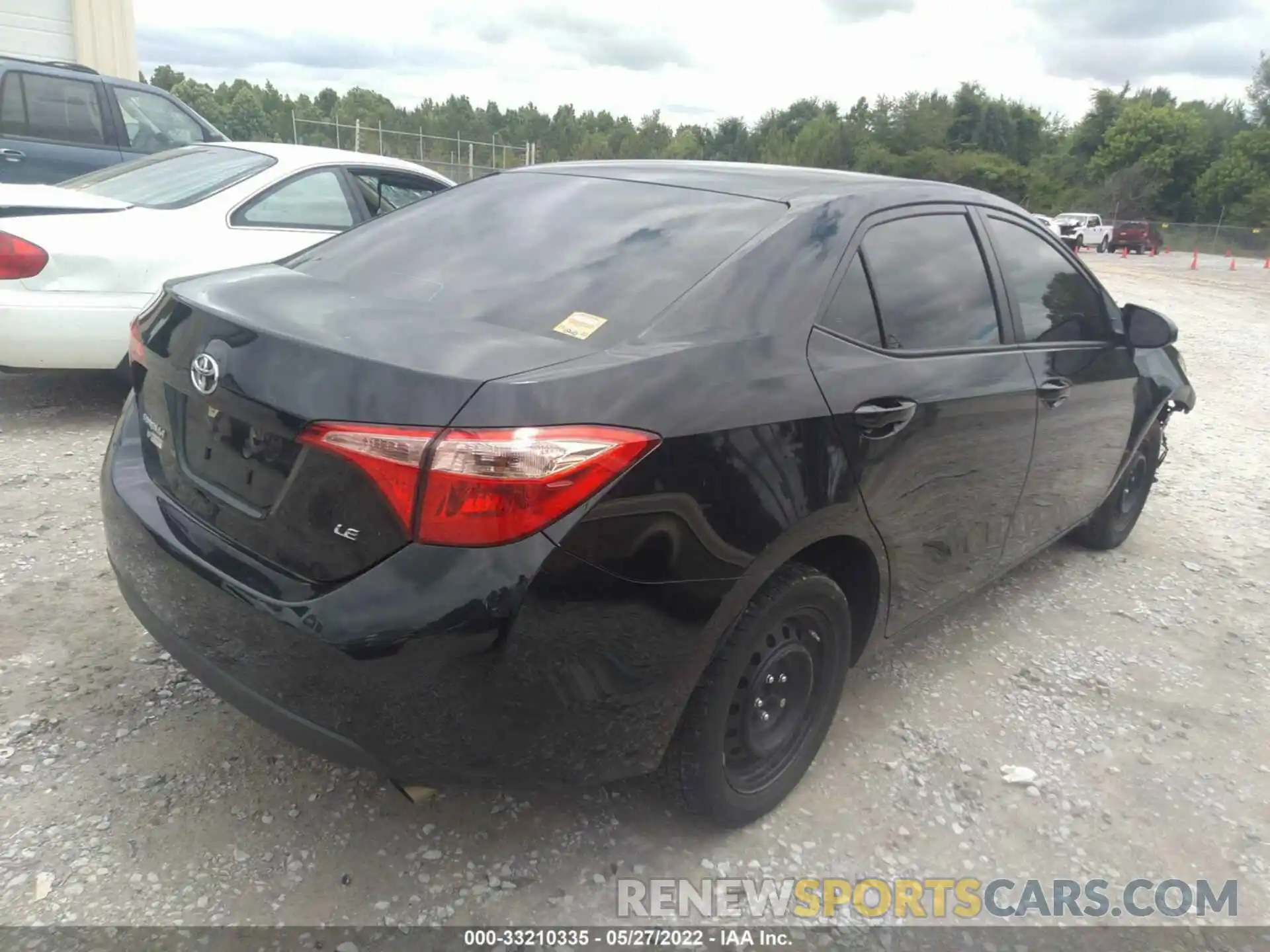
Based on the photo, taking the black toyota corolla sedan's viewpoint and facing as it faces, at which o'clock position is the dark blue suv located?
The dark blue suv is roughly at 9 o'clock from the black toyota corolla sedan.

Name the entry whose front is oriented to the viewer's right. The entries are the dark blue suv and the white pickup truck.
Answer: the dark blue suv

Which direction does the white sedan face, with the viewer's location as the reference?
facing away from the viewer and to the right of the viewer

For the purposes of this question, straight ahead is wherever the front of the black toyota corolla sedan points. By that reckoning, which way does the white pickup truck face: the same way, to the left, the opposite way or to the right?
the opposite way

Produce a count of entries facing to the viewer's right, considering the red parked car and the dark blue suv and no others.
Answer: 1

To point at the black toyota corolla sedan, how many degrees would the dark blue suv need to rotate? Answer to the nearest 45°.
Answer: approximately 90° to its right

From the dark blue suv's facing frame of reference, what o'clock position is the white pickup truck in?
The white pickup truck is roughly at 11 o'clock from the dark blue suv.

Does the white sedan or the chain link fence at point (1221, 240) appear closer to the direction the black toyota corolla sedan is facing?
the chain link fence

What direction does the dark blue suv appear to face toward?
to the viewer's right

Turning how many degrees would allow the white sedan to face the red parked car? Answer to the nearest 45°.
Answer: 0° — it already faces it

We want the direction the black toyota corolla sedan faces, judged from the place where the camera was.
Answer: facing away from the viewer and to the right of the viewer
